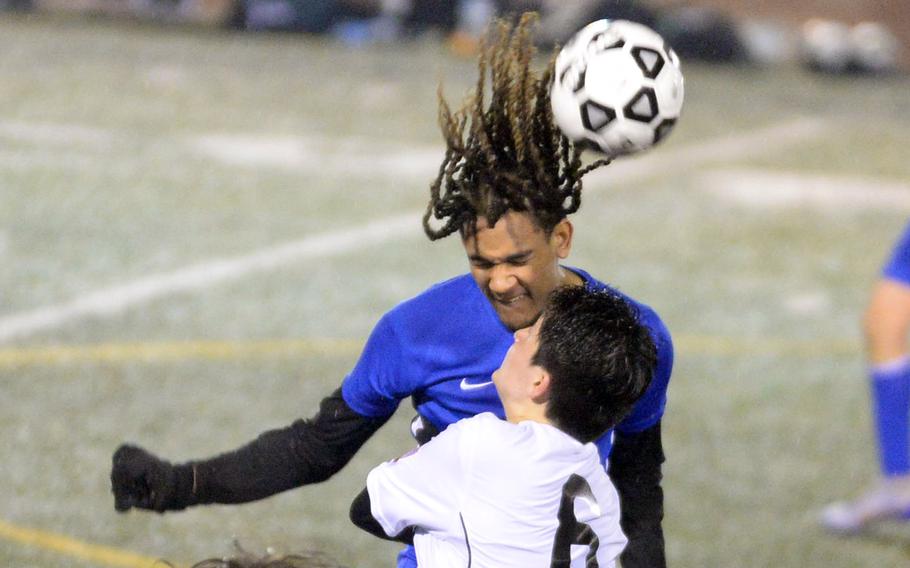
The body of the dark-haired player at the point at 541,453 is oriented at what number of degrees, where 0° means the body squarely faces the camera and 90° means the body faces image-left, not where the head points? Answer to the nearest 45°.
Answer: approximately 135°

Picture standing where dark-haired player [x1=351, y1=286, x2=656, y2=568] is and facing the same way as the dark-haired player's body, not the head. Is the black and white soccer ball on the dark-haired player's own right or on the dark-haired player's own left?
on the dark-haired player's own right

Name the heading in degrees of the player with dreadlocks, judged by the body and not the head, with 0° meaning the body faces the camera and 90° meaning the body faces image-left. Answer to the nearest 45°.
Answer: approximately 0°

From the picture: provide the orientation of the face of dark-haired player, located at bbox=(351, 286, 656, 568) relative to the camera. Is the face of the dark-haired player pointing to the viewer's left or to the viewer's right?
to the viewer's left

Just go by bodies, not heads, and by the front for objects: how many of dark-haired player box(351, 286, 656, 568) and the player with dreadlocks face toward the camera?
1
